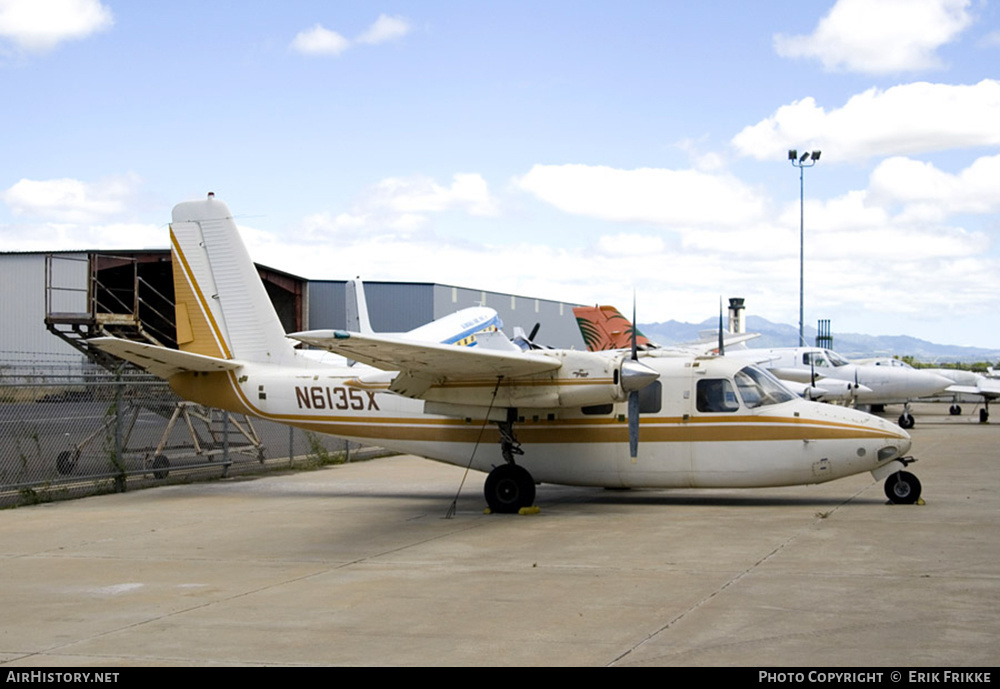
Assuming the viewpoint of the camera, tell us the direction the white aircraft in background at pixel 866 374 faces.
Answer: facing to the right of the viewer

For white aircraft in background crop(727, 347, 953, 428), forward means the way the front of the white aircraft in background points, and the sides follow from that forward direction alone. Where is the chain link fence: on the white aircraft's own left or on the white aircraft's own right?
on the white aircraft's own right

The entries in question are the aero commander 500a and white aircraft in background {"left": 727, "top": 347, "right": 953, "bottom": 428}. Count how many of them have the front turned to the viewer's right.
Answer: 2

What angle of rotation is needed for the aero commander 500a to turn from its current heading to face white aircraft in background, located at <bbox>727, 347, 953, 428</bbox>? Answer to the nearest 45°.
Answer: approximately 45° to its left

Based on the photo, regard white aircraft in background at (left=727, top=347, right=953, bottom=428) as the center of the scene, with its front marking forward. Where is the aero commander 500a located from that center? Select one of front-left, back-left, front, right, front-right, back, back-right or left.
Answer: right

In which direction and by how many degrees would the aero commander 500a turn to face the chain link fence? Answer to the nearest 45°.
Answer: approximately 135° to its left

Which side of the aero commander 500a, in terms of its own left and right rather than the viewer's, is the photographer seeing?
right

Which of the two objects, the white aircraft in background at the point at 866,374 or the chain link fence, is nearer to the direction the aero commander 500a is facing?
the white aircraft in background
